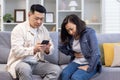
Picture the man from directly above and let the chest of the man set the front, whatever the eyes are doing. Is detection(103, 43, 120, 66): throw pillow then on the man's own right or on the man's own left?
on the man's own left

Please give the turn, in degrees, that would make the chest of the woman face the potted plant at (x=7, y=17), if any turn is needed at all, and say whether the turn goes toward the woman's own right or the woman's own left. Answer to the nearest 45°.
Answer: approximately 90° to the woman's own right

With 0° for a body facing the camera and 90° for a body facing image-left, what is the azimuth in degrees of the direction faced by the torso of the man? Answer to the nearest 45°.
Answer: approximately 315°

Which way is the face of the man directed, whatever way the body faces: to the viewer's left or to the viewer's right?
to the viewer's right

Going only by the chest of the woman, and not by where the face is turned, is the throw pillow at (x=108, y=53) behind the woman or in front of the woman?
behind

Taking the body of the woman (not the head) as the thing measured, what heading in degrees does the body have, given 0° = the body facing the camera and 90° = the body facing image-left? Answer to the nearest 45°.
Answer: approximately 45°

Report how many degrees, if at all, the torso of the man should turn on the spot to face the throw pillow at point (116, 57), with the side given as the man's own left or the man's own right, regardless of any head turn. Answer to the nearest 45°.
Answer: approximately 45° to the man's own left
